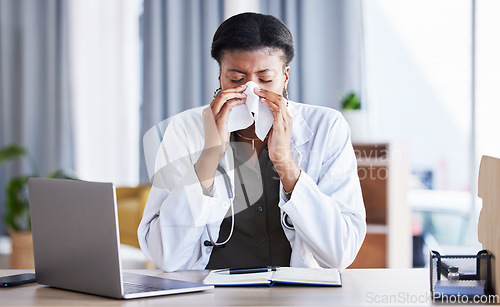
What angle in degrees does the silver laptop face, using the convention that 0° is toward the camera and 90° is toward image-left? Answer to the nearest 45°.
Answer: approximately 225°

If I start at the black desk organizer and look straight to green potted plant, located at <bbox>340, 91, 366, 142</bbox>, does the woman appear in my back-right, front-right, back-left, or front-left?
front-left

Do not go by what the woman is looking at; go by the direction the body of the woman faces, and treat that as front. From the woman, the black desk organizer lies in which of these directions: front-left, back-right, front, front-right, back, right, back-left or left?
front-left

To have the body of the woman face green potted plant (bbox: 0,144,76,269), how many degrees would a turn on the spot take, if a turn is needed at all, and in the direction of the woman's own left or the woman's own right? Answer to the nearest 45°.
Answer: approximately 135° to the woman's own right

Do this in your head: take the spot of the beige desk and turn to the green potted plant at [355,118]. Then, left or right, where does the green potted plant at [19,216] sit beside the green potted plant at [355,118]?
left

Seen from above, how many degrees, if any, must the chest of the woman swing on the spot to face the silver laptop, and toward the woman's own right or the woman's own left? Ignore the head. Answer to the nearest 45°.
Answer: approximately 45° to the woman's own right

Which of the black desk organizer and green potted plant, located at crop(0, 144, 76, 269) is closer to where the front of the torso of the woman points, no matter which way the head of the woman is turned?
the black desk organizer

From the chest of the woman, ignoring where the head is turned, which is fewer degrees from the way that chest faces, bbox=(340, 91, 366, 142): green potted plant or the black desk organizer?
the black desk organizer

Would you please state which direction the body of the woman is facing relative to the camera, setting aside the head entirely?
toward the camera

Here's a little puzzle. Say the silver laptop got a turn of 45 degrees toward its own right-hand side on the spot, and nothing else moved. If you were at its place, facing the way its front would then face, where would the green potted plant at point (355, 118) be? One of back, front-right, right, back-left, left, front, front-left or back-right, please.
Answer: front-left

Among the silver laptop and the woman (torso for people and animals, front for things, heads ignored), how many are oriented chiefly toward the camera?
1
